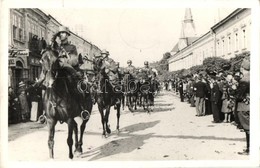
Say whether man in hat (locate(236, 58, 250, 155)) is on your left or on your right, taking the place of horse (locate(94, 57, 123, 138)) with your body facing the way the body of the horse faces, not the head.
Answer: on your left

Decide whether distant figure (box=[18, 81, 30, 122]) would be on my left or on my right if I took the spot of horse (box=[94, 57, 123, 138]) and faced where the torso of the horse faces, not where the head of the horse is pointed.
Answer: on my right

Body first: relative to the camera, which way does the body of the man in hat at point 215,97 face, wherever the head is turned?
to the viewer's left

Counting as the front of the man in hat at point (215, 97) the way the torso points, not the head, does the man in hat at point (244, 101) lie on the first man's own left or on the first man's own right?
on the first man's own left

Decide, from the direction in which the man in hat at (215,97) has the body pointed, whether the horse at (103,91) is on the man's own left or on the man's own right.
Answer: on the man's own left

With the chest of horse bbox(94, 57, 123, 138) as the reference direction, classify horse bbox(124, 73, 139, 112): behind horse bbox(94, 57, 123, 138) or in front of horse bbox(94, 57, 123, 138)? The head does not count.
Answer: behind

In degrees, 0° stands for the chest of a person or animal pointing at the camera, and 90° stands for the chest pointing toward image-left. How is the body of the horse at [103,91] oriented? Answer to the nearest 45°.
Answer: approximately 45°
